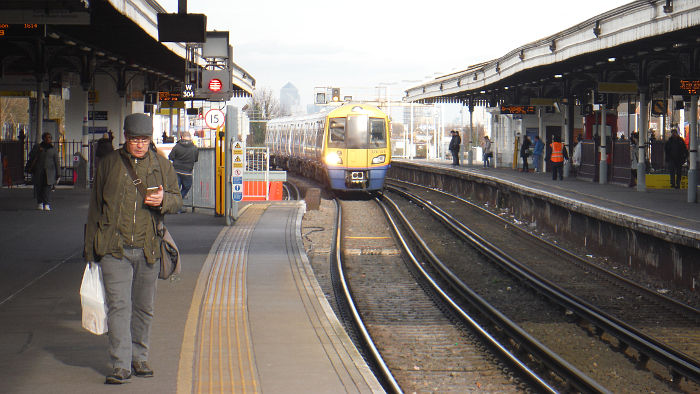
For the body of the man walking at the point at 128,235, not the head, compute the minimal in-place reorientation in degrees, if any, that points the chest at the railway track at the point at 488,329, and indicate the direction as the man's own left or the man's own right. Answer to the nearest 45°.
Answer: approximately 135° to the man's own left

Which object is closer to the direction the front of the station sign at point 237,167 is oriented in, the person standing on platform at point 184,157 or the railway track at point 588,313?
the railway track

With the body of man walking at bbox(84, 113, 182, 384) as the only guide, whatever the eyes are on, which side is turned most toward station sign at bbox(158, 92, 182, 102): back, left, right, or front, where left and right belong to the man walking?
back

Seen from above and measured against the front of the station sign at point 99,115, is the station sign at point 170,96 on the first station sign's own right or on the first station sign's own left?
on the first station sign's own left

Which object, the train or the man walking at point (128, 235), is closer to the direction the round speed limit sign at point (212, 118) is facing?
the man walking

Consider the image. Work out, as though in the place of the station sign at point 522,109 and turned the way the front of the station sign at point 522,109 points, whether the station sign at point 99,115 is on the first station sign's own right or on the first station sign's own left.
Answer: on the first station sign's own right

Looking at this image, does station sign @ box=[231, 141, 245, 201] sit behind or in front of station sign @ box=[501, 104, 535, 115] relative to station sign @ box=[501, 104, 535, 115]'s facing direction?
in front
